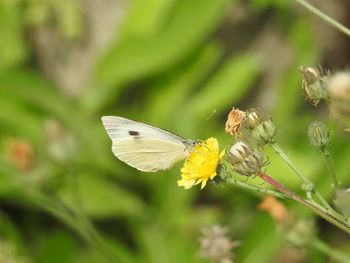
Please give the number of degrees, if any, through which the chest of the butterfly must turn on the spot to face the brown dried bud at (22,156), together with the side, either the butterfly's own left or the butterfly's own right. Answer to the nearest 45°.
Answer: approximately 135° to the butterfly's own left

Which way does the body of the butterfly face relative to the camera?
to the viewer's right

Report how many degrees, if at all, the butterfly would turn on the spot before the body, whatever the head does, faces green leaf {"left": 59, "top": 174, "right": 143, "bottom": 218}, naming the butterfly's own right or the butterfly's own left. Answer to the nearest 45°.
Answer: approximately 90° to the butterfly's own left
